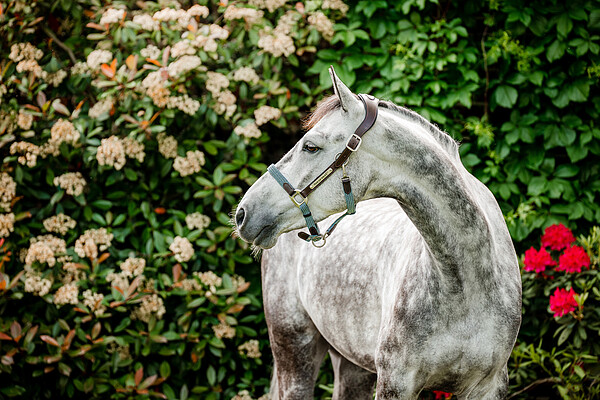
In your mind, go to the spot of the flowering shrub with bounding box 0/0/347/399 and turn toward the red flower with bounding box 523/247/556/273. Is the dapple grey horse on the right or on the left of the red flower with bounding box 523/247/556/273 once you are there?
right

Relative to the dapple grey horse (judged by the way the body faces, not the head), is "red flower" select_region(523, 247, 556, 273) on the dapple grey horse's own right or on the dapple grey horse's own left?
on the dapple grey horse's own left
